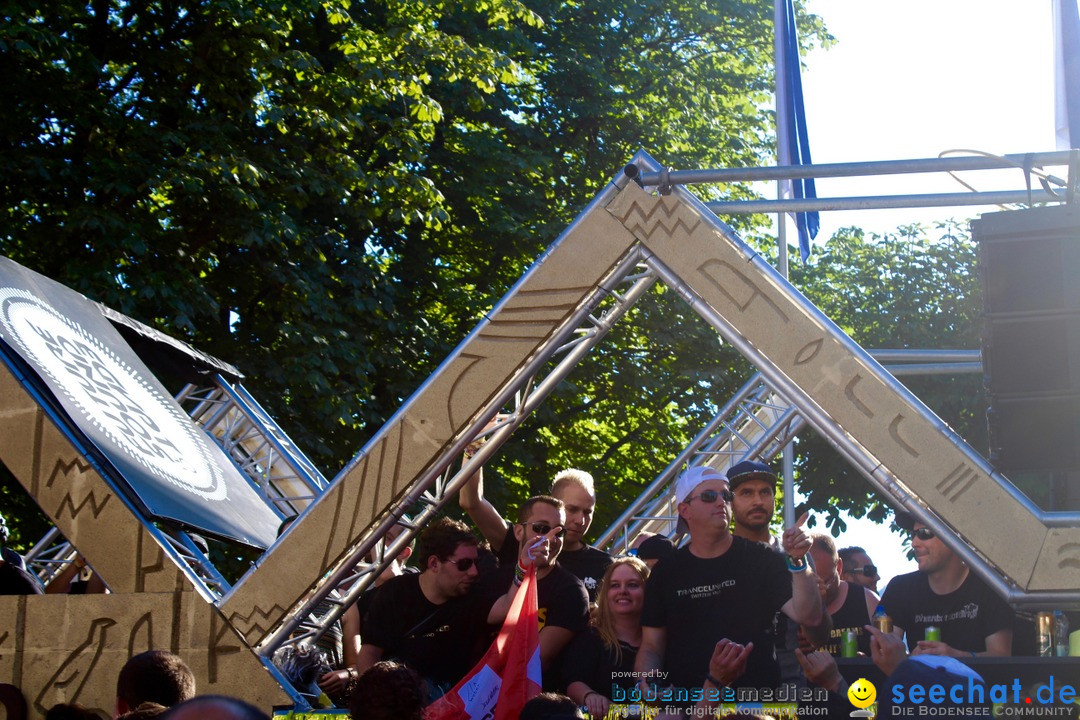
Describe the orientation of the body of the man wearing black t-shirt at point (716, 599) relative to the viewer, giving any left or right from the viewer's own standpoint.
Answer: facing the viewer

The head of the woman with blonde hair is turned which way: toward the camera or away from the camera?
toward the camera

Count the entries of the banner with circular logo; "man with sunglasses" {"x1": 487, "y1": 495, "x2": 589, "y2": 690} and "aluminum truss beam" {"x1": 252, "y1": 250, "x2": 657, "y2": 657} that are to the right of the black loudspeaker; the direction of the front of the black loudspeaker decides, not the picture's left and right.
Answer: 3

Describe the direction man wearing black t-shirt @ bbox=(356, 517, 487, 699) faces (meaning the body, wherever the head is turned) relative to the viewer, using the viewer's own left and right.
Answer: facing the viewer and to the right of the viewer

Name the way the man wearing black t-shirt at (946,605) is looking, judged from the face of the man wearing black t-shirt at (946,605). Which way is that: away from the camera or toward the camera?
toward the camera

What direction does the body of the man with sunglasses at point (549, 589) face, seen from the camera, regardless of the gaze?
toward the camera

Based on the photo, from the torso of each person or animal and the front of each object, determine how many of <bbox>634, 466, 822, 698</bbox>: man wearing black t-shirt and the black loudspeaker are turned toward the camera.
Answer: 2

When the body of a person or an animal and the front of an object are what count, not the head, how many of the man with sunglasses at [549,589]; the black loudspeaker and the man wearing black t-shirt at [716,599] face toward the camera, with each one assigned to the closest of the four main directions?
3

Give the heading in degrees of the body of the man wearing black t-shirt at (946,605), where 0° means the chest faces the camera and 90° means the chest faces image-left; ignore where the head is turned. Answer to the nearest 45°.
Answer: approximately 45°

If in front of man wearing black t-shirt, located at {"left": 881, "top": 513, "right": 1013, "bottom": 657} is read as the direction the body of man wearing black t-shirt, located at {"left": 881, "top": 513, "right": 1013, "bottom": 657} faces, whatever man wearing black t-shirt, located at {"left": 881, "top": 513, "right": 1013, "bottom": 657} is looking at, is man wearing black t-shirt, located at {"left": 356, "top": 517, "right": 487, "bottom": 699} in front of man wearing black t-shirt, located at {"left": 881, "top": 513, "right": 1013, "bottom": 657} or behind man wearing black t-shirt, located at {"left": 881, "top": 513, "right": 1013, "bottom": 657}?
in front

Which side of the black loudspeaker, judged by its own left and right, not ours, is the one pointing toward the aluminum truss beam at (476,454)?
right

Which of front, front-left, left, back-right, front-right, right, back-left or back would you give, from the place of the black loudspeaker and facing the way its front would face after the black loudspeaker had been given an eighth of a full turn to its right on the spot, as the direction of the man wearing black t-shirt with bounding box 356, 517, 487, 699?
front-right

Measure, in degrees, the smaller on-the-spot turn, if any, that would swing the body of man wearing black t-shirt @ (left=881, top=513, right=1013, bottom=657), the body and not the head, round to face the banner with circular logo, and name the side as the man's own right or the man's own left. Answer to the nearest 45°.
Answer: approximately 45° to the man's own right
